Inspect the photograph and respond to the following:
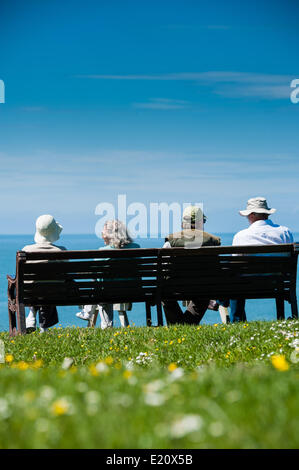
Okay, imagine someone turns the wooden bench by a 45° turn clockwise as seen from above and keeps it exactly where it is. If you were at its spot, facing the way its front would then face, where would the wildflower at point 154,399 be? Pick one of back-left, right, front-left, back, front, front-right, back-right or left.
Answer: back-right

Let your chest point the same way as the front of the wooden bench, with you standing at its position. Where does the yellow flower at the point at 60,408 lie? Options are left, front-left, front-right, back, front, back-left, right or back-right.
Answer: back

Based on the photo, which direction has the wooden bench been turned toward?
away from the camera
